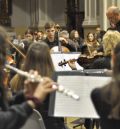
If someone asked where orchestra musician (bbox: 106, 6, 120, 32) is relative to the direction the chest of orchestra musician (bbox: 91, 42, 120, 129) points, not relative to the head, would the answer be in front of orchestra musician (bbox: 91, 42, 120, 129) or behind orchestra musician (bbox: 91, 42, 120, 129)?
in front

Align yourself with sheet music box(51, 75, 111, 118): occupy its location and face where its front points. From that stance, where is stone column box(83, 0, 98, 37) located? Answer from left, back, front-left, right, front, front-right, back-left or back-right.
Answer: back

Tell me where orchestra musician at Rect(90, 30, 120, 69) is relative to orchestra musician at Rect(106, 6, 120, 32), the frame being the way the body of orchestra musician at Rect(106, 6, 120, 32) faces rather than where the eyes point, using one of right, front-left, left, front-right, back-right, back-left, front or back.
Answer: front-left

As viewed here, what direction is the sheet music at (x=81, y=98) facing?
toward the camera

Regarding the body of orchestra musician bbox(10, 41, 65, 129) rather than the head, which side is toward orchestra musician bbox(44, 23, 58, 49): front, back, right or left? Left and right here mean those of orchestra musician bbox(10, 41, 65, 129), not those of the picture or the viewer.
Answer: front

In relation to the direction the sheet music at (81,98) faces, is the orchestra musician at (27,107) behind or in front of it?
in front

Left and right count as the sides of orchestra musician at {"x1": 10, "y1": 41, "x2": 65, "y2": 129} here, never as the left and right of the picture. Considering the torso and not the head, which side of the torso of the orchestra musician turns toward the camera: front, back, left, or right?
back

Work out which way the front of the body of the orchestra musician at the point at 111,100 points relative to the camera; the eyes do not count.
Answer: away from the camera

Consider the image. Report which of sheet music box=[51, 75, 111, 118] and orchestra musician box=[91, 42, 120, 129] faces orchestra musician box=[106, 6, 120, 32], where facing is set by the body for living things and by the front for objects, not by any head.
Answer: orchestra musician box=[91, 42, 120, 129]

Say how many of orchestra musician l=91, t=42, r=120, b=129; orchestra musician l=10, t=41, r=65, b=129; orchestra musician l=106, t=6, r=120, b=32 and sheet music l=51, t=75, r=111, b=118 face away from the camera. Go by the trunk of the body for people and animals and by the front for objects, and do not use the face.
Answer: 2

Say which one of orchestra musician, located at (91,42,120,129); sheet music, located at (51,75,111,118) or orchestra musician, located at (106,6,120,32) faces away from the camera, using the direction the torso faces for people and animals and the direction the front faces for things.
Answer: orchestra musician, located at (91,42,120,129)

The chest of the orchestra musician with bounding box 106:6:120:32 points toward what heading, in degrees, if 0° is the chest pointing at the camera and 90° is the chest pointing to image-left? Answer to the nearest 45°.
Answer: approximately 45°
